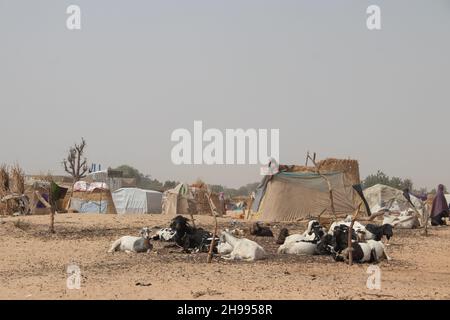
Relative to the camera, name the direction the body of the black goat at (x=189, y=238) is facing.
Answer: to the viewer's left

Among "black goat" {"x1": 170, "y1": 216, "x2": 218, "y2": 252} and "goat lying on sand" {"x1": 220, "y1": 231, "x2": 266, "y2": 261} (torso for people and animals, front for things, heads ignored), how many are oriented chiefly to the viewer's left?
2

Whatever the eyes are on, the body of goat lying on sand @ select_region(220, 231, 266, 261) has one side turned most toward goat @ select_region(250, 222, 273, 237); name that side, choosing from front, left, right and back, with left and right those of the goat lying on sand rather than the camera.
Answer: right

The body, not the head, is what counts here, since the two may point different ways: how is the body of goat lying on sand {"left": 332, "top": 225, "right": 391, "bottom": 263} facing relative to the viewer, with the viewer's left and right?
facing to the left of the viewer
